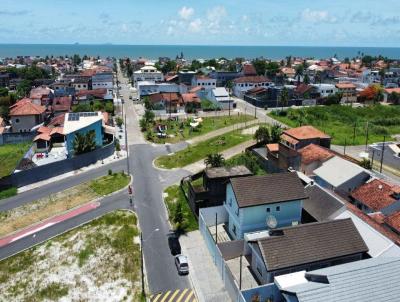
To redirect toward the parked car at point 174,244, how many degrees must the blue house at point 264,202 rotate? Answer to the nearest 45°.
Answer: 0° — it already faces it

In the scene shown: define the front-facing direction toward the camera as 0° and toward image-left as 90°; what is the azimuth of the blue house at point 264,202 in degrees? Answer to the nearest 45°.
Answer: approximately 90°
